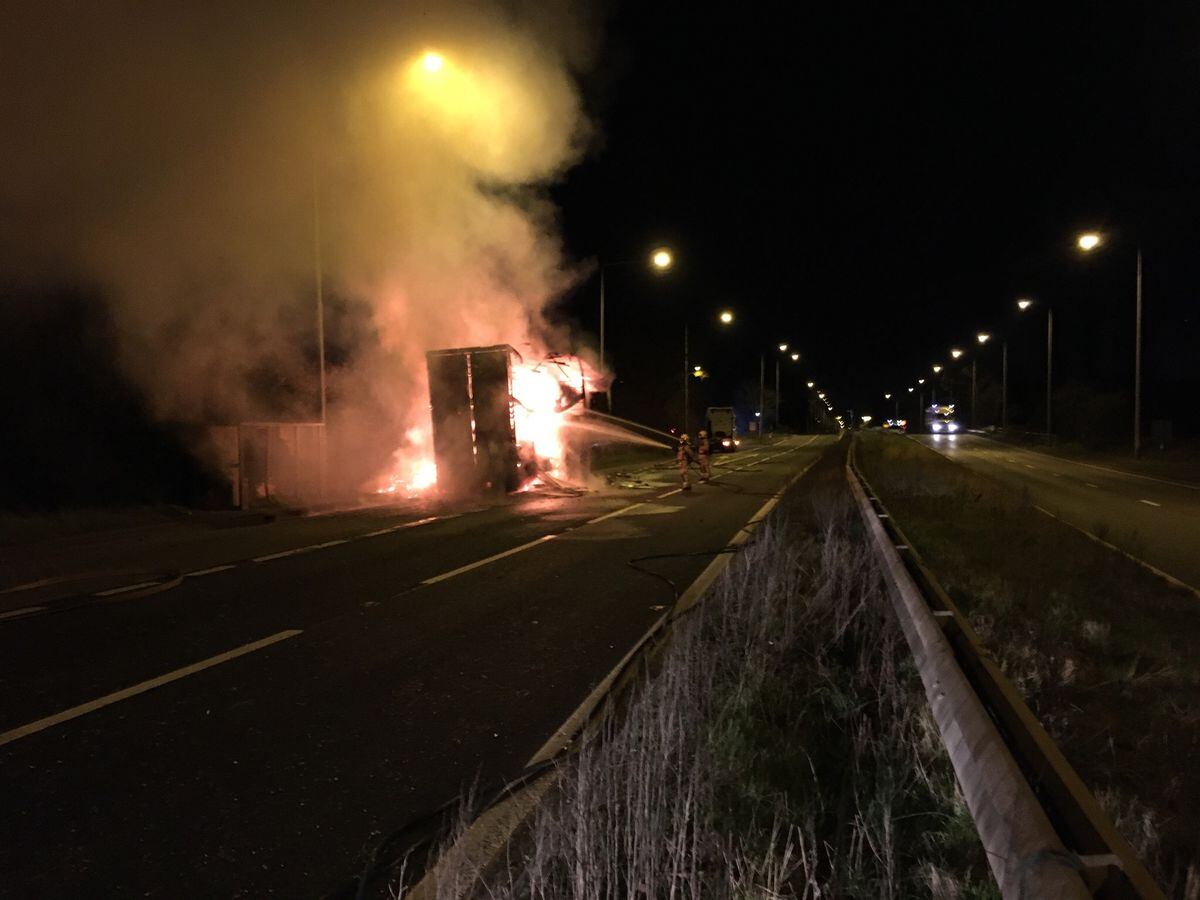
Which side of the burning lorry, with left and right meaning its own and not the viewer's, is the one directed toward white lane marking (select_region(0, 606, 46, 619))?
back

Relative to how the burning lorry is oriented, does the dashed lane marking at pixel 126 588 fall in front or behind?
behind

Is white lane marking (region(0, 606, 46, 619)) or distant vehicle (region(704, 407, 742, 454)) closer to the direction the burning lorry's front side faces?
the distant vehicle

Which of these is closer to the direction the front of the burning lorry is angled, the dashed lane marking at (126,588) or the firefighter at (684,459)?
the firefighter

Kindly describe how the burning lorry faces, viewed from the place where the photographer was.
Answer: facing away from the viewer and to the right of the viewer

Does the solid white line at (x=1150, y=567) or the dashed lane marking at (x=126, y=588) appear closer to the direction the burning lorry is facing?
the solid white line
